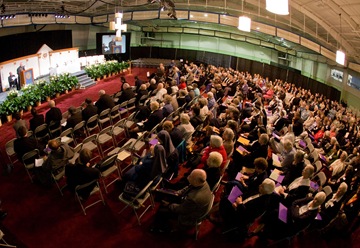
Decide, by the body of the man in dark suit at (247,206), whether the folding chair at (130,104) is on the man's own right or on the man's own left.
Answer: on the man's own right

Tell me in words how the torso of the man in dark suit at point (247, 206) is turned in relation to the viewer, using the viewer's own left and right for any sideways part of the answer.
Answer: facing to the left of the viewer

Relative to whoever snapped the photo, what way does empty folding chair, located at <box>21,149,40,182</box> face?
facing away from the viewer and to the left of the viewer

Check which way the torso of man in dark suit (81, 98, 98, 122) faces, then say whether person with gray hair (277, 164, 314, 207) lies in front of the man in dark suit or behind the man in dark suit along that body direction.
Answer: behind

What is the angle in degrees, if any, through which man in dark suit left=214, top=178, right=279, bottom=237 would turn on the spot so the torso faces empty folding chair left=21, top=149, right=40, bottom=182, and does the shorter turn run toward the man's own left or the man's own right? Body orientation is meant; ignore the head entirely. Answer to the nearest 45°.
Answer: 0° — they already face it
